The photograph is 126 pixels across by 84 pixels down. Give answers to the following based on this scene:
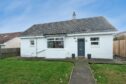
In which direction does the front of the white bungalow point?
toward the camera

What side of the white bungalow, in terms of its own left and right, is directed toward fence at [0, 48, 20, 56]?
right
